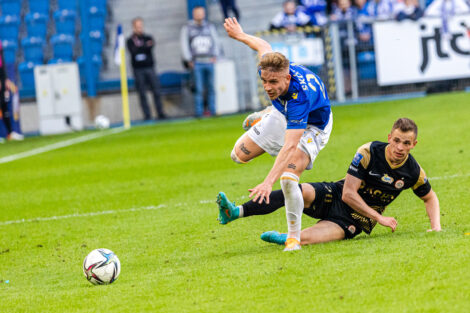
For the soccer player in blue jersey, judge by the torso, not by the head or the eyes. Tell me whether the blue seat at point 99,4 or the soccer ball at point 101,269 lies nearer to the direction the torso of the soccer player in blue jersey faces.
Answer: the soccer ball

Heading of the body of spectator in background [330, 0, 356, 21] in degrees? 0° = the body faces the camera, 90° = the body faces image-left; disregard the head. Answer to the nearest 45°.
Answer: approximately 0°

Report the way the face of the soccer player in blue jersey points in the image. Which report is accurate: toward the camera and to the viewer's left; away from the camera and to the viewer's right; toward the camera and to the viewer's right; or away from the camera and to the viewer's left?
toward the camera and to the viewer's left
